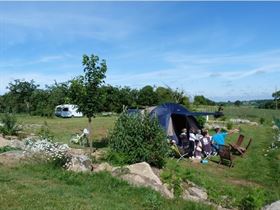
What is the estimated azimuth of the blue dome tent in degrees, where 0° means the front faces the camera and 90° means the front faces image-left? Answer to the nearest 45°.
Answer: approximately 315°

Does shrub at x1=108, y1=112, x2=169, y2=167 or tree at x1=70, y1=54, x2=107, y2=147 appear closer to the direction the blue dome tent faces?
the shrub

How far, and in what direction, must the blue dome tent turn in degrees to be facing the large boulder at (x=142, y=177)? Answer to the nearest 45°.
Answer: approximately 45° to its right

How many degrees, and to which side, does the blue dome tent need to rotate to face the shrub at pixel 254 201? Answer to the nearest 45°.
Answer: approximately 45° to its right

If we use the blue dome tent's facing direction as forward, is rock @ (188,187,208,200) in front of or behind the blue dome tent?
in front

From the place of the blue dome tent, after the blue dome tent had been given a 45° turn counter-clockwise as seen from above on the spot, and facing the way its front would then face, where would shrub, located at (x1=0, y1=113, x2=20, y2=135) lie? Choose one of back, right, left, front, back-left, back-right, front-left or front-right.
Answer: back

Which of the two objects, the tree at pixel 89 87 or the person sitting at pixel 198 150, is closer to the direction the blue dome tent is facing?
the person sitting

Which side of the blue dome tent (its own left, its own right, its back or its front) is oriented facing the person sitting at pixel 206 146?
front

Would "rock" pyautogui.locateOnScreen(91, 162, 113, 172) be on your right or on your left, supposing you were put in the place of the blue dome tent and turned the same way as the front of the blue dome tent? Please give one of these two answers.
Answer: on your right

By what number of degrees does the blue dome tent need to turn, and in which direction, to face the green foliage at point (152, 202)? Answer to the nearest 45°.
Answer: approximately 45° to its right

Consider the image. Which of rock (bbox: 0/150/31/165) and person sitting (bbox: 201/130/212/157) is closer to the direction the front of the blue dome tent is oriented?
the person sitting

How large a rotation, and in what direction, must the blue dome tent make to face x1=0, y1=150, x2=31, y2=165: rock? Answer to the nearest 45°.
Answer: approximately 90° to its right

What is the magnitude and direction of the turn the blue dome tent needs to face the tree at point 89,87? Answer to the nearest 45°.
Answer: approximately 90° to its right
